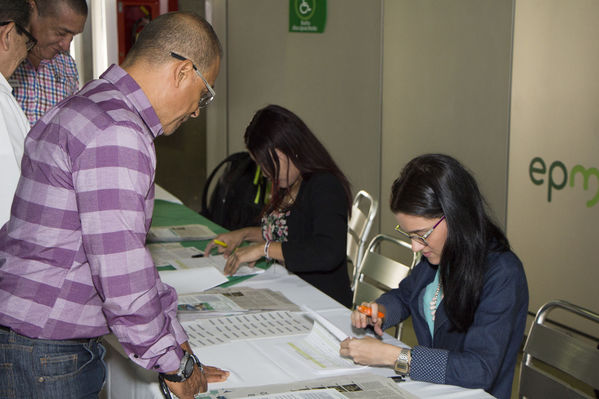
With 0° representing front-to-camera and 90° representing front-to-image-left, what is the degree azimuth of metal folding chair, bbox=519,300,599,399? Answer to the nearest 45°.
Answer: approximately 45°

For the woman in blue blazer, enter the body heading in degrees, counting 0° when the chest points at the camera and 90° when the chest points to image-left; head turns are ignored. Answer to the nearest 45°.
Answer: approximately 45°

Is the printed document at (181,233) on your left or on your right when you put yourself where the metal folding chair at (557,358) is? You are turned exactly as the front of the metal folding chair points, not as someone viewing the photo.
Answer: on your right

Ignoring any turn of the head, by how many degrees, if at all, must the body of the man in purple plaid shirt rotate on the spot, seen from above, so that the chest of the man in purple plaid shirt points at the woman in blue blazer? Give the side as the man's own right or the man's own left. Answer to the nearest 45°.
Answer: approximately 45° to the man's own right

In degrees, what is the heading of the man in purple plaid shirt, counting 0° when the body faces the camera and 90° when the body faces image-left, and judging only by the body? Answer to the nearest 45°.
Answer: approximately 225°

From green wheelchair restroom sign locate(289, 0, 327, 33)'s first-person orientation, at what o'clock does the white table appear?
The white table is roughly at 12 o'clock from the green wheelchair restroom sign.

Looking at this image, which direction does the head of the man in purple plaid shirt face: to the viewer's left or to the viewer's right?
to the viewer's right

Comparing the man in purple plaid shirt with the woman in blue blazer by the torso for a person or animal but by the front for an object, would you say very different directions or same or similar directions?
very different directions

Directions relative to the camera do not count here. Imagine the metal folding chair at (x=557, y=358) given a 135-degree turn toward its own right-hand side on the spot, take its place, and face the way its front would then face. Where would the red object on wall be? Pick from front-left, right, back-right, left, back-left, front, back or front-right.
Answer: front-left
